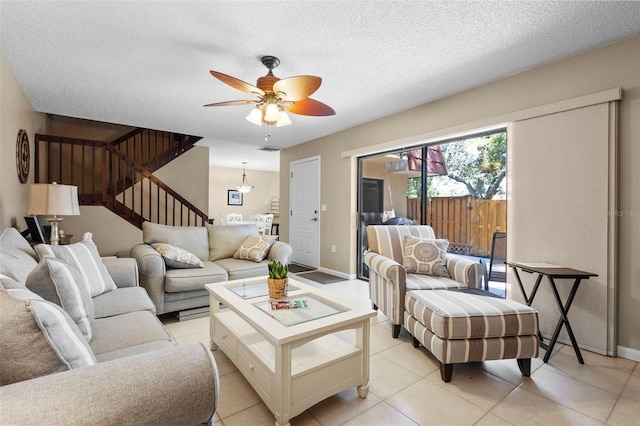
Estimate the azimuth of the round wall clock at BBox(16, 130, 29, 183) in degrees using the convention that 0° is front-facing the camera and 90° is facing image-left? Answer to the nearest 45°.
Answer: approximately 270°

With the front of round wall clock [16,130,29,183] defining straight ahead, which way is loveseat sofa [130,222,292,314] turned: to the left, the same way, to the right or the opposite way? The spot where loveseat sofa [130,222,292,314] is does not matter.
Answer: to the right

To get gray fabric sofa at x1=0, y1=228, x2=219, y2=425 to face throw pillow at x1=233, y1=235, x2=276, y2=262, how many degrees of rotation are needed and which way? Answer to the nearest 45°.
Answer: approximately 45° to its left

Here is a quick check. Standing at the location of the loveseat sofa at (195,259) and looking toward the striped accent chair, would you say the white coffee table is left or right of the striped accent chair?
right

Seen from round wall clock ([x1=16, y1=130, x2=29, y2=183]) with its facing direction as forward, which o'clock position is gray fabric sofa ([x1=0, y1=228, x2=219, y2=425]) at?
The gray fabric sofa is roughly at 3 o'clock from the round wall clock.
